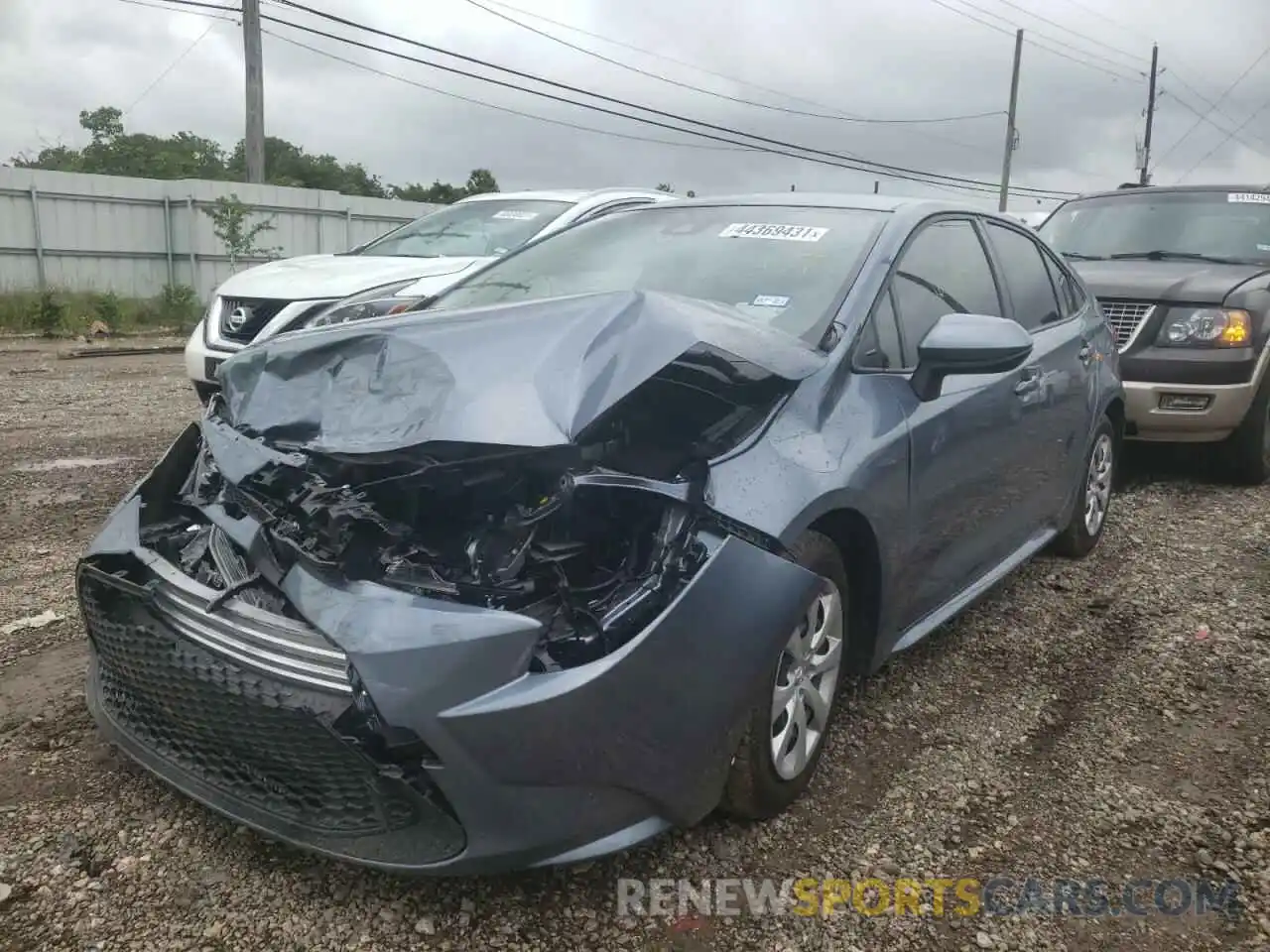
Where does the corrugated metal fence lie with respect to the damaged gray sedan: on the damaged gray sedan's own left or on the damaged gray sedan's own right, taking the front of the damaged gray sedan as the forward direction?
on the damaged gray sedan's own right

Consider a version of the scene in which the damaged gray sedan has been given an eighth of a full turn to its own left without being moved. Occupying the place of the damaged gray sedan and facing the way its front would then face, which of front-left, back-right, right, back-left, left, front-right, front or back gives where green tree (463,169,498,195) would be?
back

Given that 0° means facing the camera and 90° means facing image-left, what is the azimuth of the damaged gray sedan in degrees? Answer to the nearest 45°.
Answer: approximately 45°

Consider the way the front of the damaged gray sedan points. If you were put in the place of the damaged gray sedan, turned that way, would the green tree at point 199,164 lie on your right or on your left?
on your right

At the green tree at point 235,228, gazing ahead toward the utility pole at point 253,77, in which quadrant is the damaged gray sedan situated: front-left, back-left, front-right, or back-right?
back-right

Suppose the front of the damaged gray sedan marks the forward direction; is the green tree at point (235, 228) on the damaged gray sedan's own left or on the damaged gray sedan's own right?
on the damaged gray sedan's own right

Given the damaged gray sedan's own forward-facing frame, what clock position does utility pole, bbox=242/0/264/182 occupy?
The utility pole is roughly at 4 o'clock from the damaged gray sedan.
